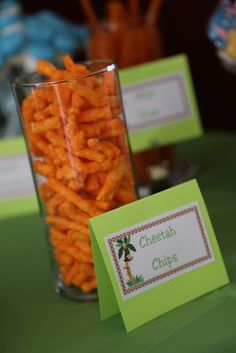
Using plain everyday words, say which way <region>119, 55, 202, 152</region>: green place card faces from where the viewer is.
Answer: facing the viewer
